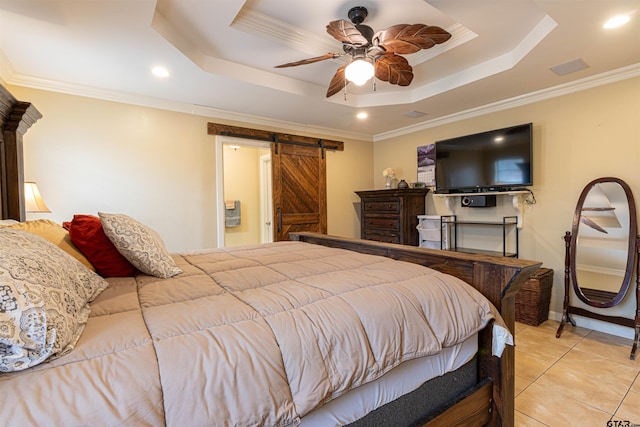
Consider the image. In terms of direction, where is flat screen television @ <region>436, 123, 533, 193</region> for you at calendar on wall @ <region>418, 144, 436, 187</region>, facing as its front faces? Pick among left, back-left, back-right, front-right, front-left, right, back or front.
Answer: left

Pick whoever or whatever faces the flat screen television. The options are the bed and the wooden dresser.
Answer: the bed

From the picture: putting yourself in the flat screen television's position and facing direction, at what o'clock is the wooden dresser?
The wooden dresser is roughly at 2 o'clock from the flat screen television.

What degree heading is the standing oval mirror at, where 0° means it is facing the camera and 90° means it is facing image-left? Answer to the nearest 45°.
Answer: approximately 45°

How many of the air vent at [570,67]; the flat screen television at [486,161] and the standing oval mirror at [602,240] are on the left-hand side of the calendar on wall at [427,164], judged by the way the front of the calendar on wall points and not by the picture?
3

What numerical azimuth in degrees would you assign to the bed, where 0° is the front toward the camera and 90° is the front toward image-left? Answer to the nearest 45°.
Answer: approximately 225°

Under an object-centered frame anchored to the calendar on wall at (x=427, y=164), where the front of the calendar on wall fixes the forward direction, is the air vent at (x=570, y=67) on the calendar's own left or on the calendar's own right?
on the calendar's own left

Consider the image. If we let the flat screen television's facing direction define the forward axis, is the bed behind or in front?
in front

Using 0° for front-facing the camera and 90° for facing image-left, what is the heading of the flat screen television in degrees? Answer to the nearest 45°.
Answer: approximately 45°

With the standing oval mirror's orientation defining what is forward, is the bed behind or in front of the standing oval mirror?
in front

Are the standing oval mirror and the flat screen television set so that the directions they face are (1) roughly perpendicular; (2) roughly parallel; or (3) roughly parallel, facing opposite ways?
roughly parallel

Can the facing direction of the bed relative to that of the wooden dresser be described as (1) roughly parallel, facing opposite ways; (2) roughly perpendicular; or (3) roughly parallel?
roughly parallel, facing opposite ways

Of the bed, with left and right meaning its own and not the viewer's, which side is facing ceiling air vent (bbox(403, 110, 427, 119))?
front

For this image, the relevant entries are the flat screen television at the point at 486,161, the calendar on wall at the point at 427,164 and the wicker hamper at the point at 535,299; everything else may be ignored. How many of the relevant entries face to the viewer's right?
0
